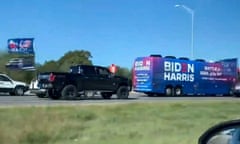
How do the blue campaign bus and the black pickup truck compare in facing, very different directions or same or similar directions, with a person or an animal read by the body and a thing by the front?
same or similar directions

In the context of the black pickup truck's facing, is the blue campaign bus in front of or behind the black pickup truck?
in front

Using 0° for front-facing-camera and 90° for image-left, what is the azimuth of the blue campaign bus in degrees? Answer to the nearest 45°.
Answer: approximately 225°

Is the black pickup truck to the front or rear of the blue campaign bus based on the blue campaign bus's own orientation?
to the rear

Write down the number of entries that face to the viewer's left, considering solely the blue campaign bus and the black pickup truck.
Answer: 0
